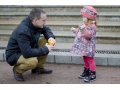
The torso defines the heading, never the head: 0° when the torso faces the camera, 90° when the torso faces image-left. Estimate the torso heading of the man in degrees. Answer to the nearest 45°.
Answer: approximately 270°

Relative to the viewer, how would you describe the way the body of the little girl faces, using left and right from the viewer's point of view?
facing to the left of the viewer

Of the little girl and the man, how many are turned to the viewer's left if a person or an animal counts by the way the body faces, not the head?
1

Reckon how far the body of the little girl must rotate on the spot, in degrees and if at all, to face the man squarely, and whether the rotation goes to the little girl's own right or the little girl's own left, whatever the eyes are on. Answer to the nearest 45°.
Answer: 0° — they already face them

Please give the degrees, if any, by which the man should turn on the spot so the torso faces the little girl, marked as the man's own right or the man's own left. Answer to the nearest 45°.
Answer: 0° — they already face them

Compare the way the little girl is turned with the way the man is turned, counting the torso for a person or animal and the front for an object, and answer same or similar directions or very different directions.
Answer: very different directions
